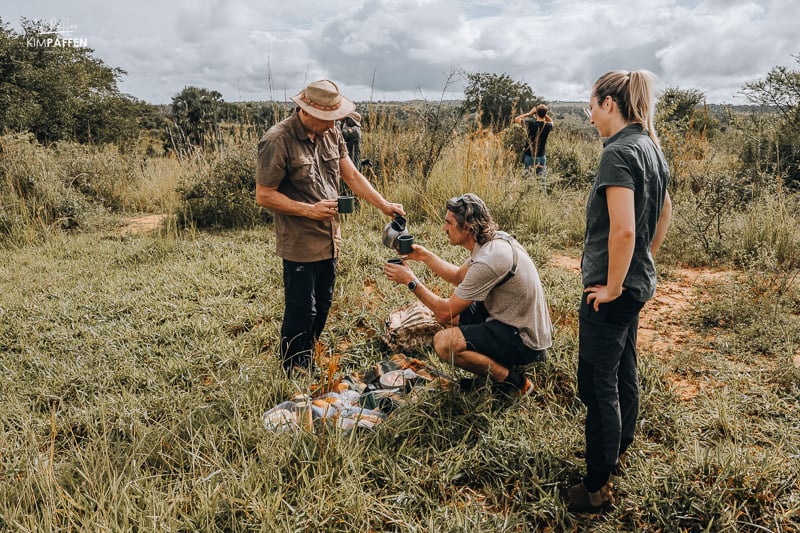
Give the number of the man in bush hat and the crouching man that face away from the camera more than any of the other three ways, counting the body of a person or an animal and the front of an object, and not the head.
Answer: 0

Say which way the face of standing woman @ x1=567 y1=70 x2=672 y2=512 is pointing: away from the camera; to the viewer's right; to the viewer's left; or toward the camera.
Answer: to the viewer's left

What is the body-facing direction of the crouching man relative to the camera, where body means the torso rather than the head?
to the viewer's left

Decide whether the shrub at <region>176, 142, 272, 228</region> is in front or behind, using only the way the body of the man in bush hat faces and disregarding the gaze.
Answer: behind

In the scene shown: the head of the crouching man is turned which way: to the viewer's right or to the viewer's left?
to the viewer's left

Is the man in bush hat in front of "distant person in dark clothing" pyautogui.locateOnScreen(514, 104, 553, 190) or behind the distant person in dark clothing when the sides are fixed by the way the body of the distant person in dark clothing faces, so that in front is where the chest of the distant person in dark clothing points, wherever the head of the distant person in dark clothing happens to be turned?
behind

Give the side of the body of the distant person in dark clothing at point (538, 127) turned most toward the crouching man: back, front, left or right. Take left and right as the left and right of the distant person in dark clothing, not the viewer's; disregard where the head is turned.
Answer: back

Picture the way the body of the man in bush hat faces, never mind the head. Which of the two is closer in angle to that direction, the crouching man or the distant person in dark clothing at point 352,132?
the crouching man

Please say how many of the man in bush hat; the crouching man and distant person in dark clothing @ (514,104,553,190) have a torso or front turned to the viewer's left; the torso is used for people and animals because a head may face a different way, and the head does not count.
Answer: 1

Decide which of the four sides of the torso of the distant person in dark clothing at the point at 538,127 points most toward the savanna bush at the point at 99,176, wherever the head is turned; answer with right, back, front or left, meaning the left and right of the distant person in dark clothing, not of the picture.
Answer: left

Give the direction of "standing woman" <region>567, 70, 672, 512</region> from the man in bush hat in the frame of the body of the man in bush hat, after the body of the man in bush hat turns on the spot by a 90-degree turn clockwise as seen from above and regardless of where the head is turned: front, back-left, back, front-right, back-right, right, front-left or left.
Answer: left

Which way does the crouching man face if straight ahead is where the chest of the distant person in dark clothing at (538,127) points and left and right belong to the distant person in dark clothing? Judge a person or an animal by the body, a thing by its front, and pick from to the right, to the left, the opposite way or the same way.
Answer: to the left

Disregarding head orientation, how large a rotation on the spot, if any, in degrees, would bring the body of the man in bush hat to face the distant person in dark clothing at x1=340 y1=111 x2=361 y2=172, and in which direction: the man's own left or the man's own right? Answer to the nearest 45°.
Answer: approximately 135° to the man's own left

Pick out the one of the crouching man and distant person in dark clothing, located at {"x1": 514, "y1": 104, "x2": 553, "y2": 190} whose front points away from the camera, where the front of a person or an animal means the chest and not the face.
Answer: the distant person in dark clothing

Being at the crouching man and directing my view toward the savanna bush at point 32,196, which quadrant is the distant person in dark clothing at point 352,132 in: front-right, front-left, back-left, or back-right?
front-right

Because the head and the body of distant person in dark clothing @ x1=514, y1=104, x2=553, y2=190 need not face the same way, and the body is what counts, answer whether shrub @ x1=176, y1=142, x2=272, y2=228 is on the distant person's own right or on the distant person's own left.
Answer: on the distant person's own left

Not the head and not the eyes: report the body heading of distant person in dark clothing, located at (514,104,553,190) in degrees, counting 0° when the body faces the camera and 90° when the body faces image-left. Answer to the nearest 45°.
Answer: approximately 180°
